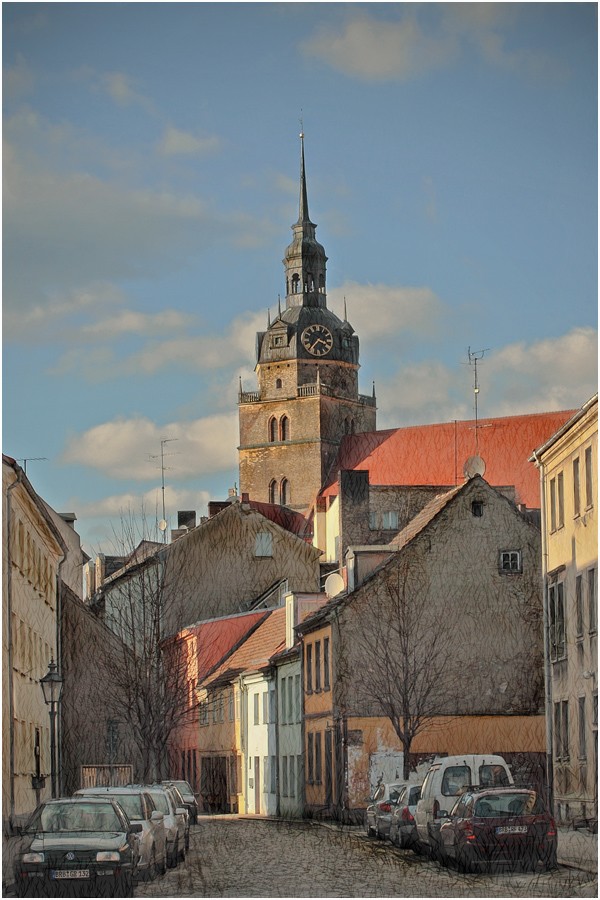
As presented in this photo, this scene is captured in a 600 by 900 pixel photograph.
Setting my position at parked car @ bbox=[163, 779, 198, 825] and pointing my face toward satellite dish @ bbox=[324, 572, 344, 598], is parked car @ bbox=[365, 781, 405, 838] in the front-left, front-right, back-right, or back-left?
back-right

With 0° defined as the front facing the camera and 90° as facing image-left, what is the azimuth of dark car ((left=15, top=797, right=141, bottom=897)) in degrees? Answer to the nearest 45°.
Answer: approximately 0°

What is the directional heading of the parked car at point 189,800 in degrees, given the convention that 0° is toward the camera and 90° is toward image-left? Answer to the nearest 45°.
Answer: approximately 0°

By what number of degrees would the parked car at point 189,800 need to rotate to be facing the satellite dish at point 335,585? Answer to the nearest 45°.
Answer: approximately 135° to its left

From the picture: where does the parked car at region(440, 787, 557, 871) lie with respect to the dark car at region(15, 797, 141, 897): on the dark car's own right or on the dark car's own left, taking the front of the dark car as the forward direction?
on the dark car's own left
